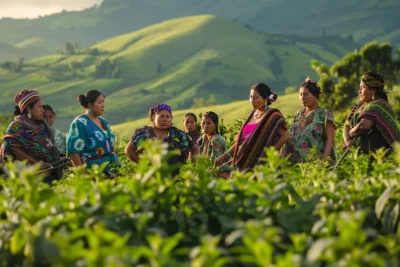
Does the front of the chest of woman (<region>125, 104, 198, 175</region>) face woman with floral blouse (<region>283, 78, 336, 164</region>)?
no

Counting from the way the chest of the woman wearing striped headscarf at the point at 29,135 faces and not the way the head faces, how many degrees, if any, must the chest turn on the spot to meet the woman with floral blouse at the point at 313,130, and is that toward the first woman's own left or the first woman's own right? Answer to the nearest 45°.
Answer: approximately 45° to the first woman's own left

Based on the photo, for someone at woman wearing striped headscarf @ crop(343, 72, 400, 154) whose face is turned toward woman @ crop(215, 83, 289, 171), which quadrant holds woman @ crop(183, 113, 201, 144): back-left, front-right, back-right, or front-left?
front-right

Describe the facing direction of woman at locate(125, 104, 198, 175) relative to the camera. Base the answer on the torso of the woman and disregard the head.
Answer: toward the camera

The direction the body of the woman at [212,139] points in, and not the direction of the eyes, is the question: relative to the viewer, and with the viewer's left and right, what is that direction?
facing the viewer and to the left of the viewer

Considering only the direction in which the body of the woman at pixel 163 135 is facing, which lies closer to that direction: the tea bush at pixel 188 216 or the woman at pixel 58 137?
the tea bush

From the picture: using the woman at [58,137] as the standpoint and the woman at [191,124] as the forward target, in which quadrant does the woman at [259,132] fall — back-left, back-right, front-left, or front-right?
front-right

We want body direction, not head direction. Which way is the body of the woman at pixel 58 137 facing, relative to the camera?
toward the camera

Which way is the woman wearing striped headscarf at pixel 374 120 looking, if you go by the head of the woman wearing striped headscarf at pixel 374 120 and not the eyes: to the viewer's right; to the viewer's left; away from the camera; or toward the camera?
to the viewer's left

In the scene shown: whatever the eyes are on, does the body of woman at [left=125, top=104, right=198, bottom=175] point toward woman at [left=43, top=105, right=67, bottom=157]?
no

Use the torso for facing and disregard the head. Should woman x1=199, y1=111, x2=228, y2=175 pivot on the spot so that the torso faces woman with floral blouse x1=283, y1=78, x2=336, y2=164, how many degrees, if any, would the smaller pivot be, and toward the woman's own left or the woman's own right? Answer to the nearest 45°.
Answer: approximately 90° to the woman's own left

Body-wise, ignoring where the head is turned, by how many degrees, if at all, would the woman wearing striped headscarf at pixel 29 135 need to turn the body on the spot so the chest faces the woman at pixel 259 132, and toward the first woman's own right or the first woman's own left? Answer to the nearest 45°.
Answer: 0° — they already face them

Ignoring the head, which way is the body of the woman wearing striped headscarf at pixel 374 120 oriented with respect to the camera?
to the viewer's left
